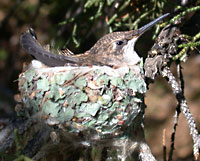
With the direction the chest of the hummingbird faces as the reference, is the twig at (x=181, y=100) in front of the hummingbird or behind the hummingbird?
in front

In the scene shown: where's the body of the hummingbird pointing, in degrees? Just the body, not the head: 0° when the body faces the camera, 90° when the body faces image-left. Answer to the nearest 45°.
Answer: approximately 270°
